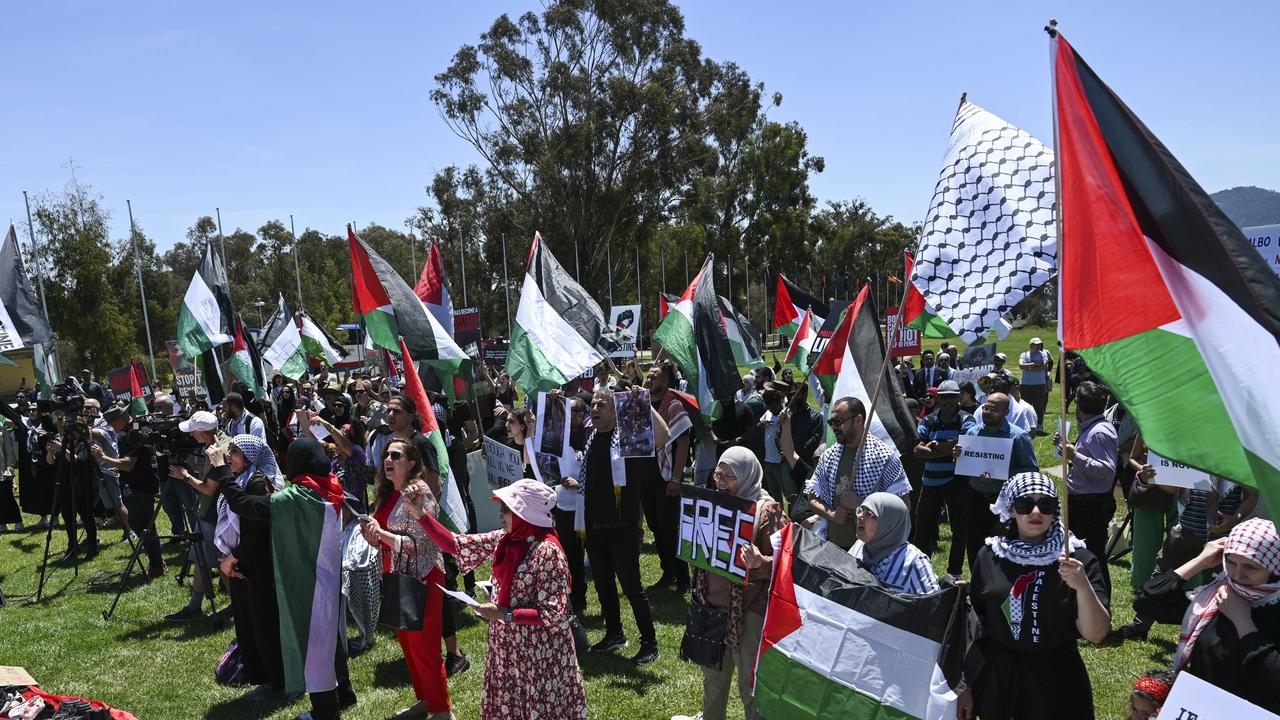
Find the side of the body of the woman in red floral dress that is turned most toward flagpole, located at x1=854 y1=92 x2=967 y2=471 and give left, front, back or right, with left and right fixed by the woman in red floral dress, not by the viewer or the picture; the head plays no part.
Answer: back

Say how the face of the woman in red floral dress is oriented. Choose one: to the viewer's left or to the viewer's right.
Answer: to the viewer's left

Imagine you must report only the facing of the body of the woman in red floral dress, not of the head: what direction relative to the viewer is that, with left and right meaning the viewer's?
facing to the left of the viewer

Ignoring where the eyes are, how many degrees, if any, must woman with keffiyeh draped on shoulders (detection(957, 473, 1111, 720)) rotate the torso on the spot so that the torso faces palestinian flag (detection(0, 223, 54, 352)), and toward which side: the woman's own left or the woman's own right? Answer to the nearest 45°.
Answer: approximately 90° to the woman's own right

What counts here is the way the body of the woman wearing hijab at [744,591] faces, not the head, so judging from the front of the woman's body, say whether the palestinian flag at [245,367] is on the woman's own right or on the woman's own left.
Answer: on the woman's own right
